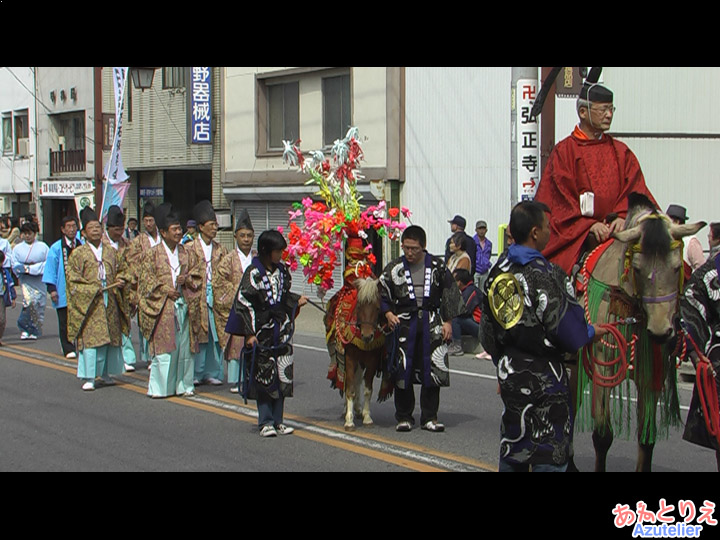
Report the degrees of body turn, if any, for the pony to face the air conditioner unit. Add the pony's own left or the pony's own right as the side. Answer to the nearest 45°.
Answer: approximately 135° to the pony's own right

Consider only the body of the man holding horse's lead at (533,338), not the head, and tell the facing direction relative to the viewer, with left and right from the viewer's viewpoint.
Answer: facing away from the viewer and to the right of the viewer

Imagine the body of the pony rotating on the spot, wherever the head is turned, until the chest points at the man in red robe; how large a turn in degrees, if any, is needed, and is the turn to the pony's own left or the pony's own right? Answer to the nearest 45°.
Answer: approximately 45° to the pony's own left

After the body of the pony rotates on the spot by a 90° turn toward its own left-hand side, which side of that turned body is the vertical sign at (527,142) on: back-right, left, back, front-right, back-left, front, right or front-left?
front-left
